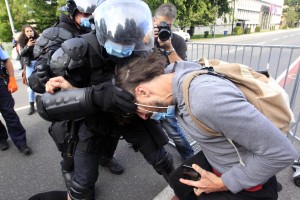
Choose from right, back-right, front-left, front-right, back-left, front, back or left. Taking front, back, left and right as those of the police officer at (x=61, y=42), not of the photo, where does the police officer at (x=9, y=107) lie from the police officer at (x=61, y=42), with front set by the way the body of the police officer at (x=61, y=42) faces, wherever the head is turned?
back

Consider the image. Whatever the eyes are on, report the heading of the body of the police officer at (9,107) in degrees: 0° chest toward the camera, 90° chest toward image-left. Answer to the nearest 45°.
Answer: approximately 315°

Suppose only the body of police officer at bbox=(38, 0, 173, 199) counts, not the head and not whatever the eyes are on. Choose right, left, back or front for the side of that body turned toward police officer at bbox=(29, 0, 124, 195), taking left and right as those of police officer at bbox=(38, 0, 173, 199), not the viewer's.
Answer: back

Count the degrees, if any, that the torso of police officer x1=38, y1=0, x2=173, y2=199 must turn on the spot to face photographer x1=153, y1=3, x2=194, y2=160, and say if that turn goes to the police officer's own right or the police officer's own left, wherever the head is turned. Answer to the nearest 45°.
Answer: approximately 90° to the police officer's own left

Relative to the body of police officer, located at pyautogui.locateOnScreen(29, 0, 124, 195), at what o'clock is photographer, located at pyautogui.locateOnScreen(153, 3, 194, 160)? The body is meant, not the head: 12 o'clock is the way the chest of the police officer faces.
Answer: The photographer is roughly at 10 o'clock from the police officer.

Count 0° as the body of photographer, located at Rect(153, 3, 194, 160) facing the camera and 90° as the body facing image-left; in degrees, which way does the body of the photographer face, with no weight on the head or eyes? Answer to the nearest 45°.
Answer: approximately 0°

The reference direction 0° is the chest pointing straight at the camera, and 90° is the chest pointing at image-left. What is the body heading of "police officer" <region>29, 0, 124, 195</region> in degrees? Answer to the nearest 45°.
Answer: approximately 315°
